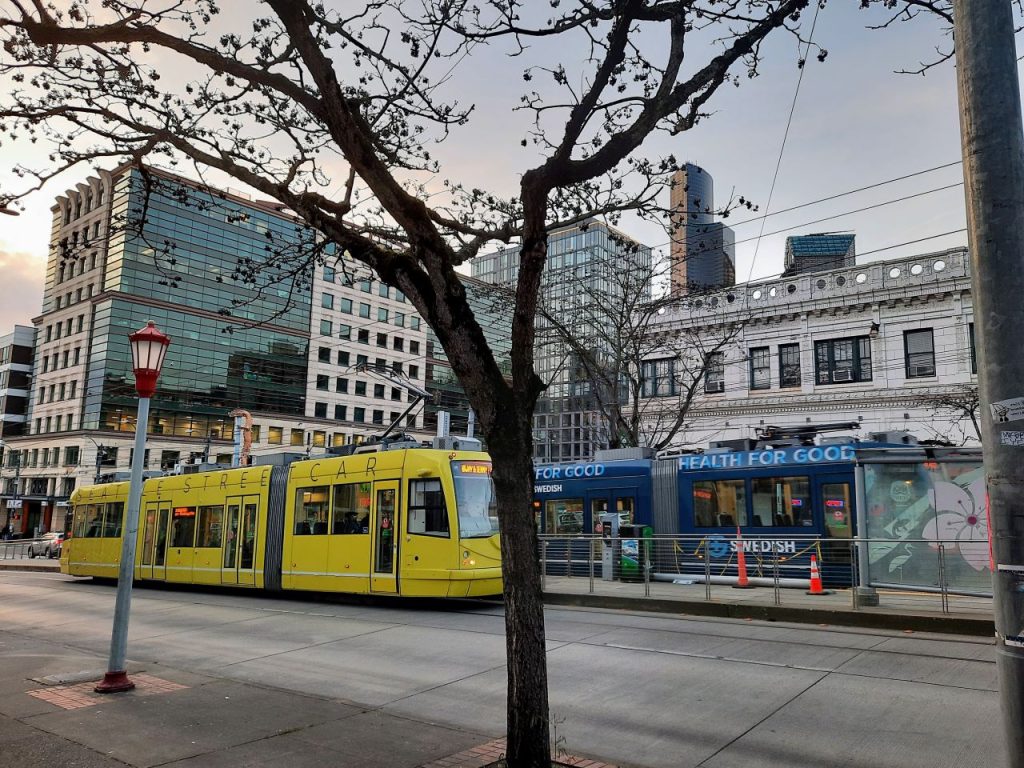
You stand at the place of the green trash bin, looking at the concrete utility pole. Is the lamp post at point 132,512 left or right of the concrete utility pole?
right

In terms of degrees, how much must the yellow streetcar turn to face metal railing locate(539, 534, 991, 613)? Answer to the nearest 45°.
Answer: approximately 45° to its left

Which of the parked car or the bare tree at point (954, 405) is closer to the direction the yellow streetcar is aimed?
the bare tree

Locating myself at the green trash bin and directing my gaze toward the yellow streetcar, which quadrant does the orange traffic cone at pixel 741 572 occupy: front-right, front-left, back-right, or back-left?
back-left

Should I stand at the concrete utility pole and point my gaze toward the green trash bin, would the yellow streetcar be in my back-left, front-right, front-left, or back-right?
front-left

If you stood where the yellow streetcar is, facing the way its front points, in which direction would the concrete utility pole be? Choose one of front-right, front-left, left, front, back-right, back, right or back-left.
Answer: front-right

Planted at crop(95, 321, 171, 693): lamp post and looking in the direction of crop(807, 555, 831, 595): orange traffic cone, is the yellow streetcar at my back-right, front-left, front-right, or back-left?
front-left

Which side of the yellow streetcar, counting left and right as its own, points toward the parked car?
back

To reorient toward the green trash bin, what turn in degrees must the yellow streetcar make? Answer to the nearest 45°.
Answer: approximately 45° to its left

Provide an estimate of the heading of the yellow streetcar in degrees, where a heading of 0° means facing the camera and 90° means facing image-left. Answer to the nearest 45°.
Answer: approximately 315°

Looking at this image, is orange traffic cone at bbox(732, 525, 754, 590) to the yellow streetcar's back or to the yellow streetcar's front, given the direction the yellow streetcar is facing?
to the front

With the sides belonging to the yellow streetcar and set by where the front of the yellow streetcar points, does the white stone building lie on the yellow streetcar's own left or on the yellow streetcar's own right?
on the yellow streetcar's own left
